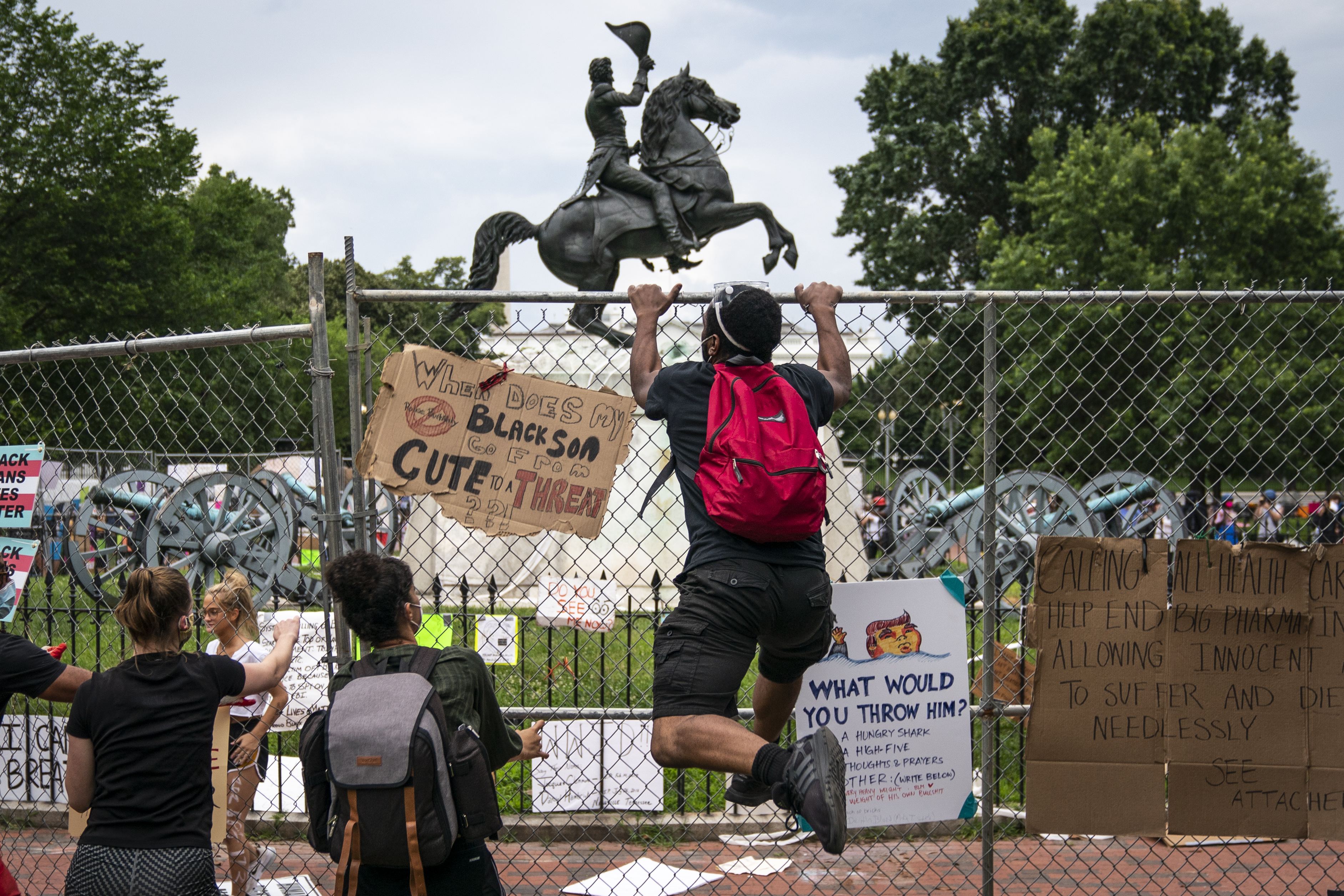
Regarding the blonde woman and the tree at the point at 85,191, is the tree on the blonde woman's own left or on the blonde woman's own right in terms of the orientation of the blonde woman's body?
on the blonde woman's own right

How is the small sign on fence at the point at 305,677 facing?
toward the camera

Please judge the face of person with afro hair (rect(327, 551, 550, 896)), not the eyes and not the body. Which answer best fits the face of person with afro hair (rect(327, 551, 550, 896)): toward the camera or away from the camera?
away from the camera

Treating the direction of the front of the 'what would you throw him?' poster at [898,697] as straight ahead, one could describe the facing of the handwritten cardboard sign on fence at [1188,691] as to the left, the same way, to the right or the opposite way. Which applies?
the same way

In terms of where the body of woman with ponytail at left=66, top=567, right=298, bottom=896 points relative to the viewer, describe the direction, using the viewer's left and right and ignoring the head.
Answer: facing away from the viewer

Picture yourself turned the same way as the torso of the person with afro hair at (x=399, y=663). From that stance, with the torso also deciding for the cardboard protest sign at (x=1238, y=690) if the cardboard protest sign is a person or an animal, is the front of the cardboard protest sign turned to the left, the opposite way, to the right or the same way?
the opposite way

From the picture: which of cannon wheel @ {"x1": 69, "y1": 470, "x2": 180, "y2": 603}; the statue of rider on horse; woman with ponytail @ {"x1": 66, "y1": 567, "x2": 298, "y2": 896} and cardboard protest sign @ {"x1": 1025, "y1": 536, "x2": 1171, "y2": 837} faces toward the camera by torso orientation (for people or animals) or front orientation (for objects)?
the cardboard protest sign

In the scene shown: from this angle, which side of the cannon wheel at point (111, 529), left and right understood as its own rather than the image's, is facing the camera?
left

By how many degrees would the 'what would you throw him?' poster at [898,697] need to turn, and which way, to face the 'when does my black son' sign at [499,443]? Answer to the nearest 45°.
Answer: approximately 90° to its right

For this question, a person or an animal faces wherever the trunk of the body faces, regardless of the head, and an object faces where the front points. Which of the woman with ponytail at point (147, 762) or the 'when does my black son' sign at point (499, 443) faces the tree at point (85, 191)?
the woman with ponytail

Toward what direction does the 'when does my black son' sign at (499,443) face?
toward the camera

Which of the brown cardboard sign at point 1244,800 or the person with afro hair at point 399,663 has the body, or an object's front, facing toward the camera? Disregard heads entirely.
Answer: the brown cardboard sign

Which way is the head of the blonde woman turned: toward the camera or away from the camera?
toward the camera

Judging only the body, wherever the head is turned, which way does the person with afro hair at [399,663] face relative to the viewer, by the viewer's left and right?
facing away from the viewer and to the right of the viewer

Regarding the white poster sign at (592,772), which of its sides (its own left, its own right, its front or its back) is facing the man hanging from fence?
front

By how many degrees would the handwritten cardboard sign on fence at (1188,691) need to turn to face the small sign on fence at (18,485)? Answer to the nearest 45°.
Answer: approximately 90° to its right

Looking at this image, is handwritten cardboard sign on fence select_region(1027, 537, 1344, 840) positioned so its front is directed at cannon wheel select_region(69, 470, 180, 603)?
no
